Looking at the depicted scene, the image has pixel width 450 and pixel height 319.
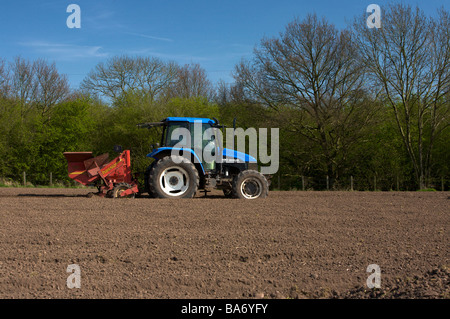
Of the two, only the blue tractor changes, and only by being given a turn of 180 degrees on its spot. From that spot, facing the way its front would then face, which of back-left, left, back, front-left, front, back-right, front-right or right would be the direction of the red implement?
front

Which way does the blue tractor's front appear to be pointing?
to the viewer's right

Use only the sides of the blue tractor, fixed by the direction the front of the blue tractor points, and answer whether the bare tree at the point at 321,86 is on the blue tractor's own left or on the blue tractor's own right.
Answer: on the blue tractor's own left
